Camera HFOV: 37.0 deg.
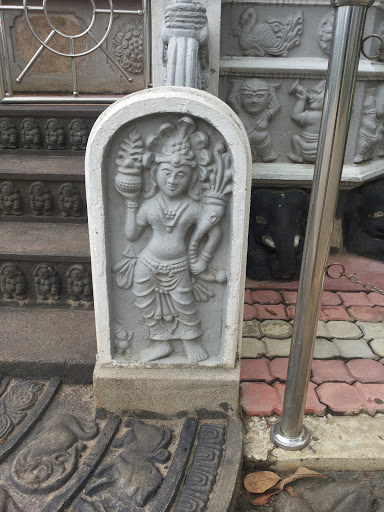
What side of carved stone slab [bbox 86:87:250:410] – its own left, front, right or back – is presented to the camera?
front

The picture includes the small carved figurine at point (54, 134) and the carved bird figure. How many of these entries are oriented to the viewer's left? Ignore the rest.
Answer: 1

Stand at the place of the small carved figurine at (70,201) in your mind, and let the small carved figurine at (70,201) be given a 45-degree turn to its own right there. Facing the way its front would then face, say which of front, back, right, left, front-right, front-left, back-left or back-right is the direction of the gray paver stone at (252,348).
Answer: left

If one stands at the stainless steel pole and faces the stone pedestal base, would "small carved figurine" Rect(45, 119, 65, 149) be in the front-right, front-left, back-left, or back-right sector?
front-right

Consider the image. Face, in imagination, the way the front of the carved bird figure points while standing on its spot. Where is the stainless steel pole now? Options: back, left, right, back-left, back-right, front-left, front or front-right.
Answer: left

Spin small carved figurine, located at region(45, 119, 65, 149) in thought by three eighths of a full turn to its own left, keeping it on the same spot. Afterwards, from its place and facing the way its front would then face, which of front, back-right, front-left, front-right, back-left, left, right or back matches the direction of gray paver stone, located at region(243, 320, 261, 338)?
right

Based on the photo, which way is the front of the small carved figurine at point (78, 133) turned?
toward the camera

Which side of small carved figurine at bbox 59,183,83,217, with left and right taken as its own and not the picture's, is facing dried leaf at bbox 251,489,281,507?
front

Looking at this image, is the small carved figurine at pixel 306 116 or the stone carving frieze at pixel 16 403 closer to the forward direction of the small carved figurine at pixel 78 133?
the stone carving frieze

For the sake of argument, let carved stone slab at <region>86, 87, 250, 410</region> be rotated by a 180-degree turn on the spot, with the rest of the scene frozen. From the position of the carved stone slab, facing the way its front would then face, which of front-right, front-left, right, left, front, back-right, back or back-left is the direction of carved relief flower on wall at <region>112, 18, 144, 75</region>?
front

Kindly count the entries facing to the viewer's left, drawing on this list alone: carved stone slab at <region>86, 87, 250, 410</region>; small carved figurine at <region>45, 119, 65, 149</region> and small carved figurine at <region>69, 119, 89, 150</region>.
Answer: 0

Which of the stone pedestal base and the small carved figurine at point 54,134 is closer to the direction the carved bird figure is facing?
the small carved figurine

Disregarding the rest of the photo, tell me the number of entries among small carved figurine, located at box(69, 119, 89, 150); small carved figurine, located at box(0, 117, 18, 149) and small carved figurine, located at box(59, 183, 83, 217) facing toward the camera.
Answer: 3
